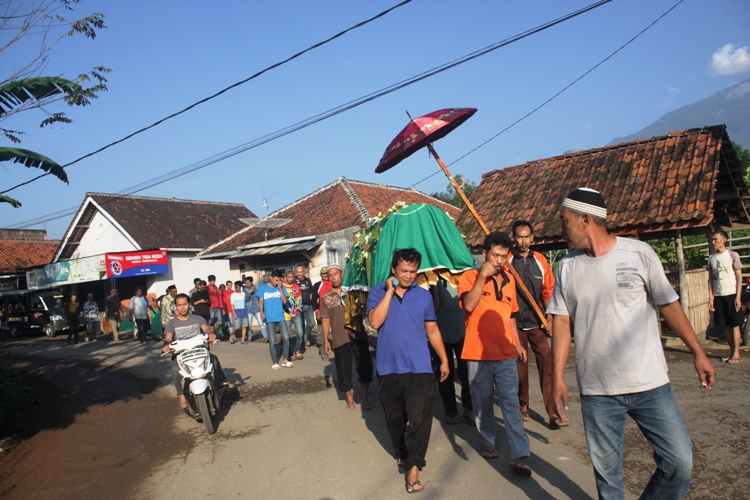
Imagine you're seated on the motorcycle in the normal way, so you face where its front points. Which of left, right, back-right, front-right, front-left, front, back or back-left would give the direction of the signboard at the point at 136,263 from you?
back

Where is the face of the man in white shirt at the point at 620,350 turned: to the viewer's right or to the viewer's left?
to the viewer's left

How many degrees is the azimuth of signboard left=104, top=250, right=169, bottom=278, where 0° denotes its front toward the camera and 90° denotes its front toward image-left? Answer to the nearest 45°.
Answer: approximately 0°

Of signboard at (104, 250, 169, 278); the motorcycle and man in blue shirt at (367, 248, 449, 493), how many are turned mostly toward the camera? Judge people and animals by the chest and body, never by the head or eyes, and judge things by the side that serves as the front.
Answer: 3

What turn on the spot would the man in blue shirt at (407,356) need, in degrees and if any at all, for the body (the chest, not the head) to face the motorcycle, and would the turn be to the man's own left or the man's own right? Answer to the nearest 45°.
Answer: approximately 135° to the man's own right

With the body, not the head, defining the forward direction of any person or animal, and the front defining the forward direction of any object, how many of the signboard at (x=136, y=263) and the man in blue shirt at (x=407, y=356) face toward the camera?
2

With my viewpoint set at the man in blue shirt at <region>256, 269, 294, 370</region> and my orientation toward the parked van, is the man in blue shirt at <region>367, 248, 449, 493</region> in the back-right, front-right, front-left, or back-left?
back-left

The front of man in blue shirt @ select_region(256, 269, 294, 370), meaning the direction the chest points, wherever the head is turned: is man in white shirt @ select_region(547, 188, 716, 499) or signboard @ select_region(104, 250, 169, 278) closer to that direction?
the man in white shirt

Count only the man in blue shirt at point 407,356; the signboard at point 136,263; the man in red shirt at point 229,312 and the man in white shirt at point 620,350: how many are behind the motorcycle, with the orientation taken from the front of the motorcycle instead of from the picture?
2

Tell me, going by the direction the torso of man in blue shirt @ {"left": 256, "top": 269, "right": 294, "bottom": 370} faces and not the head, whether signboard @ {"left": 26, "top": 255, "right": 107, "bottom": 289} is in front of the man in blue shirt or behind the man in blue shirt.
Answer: behind
